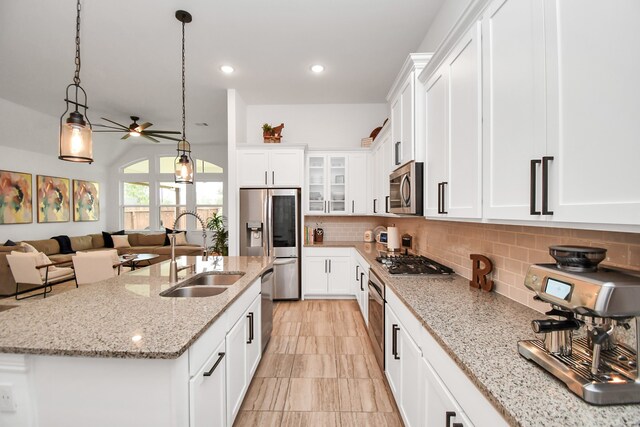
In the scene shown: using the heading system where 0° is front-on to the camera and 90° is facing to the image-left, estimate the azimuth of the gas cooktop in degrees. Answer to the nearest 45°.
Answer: approximately 90°

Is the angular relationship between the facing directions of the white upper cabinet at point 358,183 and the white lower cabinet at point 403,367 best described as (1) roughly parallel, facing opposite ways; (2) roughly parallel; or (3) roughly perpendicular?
roughly perpendicular

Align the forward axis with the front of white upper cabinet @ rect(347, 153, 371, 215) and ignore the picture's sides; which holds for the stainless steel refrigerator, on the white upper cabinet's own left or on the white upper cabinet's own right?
on the white upper cabinet's own right

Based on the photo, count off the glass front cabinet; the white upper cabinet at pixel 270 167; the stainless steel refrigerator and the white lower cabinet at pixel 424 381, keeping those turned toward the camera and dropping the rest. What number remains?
3

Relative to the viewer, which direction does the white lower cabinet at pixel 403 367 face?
to the viewer's left

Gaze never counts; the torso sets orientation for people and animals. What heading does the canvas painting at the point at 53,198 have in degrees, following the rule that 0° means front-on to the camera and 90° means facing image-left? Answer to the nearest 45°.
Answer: approximately 315°

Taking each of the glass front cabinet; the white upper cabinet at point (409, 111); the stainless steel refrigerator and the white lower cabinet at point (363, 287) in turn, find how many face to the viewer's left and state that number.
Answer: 2

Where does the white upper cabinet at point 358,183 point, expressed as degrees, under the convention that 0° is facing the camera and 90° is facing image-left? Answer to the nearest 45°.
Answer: approximately 0°

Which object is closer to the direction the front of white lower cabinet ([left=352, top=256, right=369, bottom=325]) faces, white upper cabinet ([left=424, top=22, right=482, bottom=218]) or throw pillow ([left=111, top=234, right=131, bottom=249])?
the throw pillow
